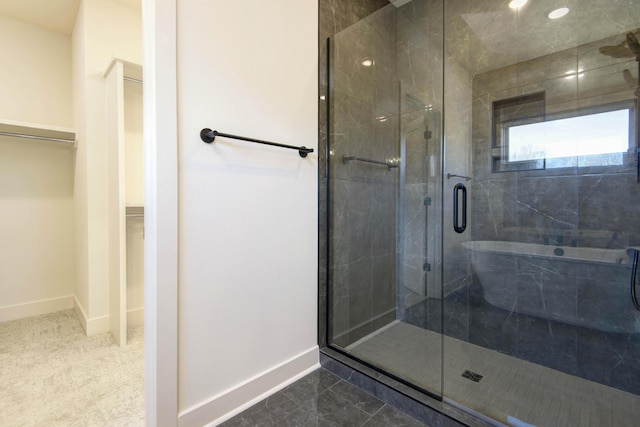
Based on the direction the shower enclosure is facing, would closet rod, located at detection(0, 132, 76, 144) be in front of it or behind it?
in front

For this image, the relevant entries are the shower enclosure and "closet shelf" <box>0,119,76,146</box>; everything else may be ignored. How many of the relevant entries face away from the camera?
0

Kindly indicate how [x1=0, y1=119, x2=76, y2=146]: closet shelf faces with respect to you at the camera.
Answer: facing the viewer and to the right of the viewer
